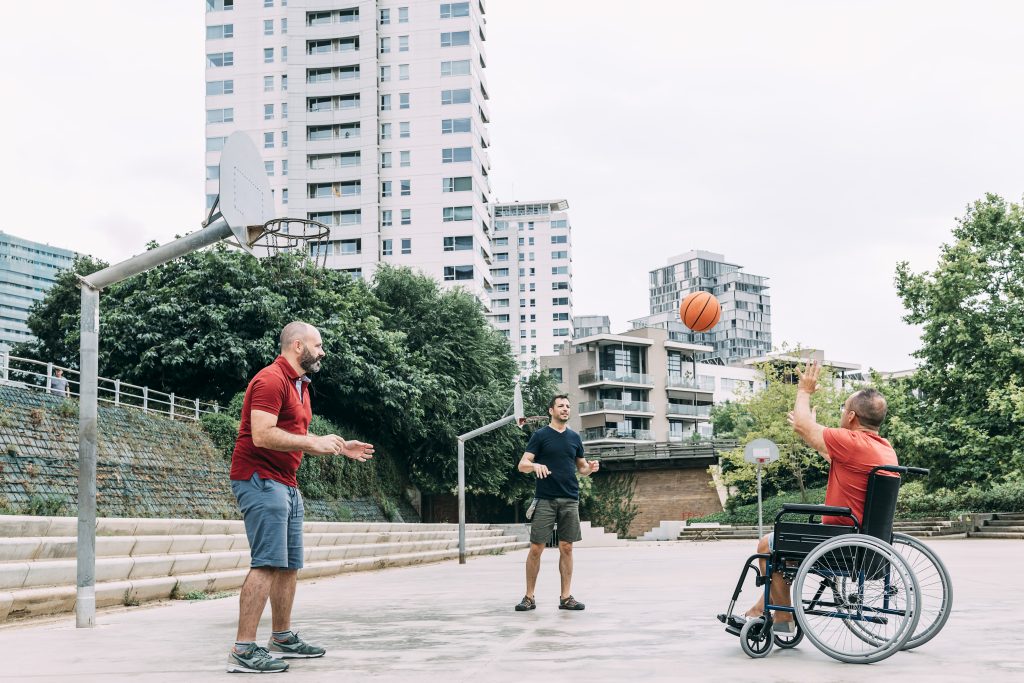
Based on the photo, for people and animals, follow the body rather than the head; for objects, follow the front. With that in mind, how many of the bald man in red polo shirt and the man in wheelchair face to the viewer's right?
1

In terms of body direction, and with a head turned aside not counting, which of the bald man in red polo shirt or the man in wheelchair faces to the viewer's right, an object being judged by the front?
the bald man in red polo shirt

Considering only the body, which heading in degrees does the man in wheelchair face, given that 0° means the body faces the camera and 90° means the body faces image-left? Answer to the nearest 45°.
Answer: approximately 135°

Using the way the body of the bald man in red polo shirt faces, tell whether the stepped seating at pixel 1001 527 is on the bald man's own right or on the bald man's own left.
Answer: on the bald man's own left

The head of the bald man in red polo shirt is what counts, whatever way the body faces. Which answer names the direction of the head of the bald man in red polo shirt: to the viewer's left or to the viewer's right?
to the viewer's right

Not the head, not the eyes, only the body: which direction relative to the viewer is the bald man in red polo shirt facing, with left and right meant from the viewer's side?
facing to the right of the viewer

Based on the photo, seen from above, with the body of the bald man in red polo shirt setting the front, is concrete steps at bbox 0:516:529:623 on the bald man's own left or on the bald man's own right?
on the bald man's own left

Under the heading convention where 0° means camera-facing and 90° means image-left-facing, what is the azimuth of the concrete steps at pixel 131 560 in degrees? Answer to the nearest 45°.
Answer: approximately 315°

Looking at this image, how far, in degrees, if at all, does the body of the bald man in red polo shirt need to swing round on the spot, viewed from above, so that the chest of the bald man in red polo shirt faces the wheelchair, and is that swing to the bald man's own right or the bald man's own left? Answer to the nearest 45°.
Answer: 0° — they already face it

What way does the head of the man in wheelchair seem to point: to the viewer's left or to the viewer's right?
to the viewer's left
